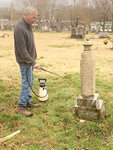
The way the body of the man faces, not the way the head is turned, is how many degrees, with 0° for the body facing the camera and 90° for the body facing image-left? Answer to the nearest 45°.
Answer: approximately 270°

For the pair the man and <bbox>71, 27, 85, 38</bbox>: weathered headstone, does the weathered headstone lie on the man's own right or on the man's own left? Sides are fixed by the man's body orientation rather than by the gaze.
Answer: on the man's own left

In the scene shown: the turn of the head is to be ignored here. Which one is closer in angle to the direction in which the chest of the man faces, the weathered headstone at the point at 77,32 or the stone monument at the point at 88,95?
the stone monument

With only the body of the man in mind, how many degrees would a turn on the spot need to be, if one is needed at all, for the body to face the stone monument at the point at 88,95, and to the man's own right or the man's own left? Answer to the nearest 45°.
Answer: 0° — they already face it
